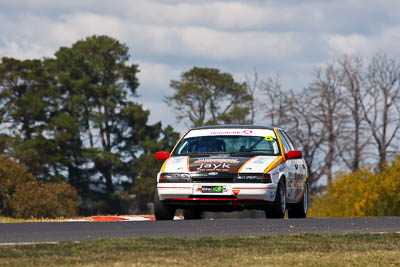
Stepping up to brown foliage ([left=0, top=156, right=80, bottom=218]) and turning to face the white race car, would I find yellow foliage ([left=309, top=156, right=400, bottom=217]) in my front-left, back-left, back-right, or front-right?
front-left

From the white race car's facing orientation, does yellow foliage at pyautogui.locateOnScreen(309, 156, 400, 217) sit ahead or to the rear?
to the rear

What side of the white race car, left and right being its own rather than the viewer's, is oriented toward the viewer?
front
